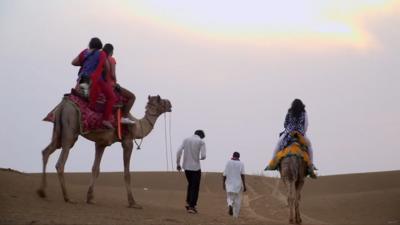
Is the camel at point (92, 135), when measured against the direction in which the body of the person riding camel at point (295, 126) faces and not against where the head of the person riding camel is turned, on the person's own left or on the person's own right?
on the person's own left

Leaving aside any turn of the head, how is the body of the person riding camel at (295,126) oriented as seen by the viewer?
away from the camera

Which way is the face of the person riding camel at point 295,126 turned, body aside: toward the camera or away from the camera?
away from the camera

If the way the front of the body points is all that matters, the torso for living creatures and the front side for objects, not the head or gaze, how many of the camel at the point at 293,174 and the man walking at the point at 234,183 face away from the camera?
2

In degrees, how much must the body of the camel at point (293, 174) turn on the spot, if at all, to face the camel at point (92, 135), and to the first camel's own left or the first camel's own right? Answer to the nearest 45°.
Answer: approximately 90° to the first camel's own left

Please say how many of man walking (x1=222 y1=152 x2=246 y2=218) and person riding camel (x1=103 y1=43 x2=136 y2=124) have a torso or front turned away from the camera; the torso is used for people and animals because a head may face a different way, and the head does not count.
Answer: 1

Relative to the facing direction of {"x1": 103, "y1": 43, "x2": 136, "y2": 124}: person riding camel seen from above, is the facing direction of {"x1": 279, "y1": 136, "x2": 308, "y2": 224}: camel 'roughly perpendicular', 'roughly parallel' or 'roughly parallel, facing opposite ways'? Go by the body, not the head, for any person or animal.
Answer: roughly perpendicular

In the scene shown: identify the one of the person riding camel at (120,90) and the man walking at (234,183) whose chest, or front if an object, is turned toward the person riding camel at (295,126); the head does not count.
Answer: the person riding camel at (120,90)

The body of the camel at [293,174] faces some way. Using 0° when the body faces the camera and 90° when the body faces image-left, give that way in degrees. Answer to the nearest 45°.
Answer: approximately 180°

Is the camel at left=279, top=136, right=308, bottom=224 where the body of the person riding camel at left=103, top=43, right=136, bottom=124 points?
yes

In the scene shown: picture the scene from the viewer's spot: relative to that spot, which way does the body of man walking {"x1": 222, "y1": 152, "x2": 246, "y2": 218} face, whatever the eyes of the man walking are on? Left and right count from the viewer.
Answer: facing away from the viewer

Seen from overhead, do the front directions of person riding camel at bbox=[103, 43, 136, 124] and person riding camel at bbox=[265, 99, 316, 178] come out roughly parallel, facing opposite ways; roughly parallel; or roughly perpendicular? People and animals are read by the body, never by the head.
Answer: roughly perpendicular

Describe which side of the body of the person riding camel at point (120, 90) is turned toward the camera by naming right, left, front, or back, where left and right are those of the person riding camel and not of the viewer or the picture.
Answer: right
